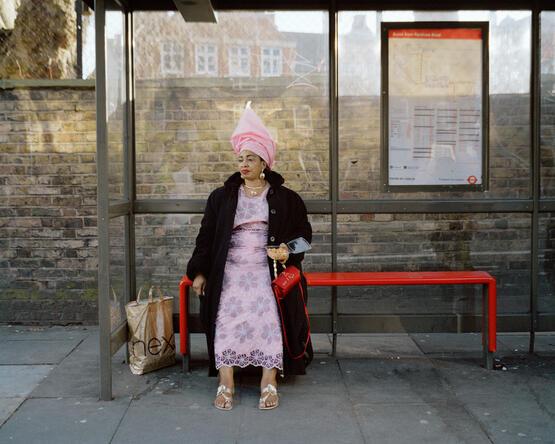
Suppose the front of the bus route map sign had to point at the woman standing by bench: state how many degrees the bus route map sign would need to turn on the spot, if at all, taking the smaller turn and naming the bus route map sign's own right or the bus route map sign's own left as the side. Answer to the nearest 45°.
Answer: approximately 45° to the bus route map sign's own right

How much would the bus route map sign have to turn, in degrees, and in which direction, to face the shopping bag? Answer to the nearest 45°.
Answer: approximately 45° to its right

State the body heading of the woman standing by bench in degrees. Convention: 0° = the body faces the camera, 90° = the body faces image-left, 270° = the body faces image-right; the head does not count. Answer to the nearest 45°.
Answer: approximately 0°

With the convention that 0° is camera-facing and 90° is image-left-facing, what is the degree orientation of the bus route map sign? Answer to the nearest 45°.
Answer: approximately 0°

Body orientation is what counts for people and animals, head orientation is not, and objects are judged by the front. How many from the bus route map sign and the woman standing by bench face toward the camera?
2
